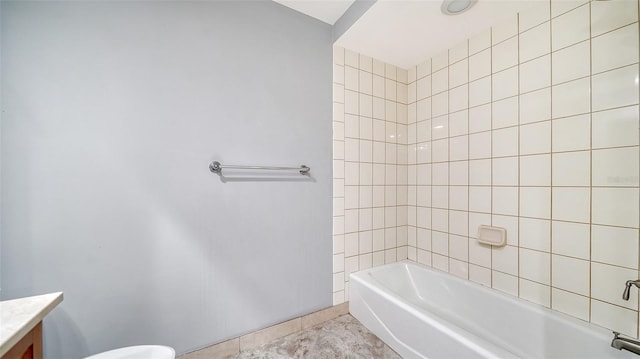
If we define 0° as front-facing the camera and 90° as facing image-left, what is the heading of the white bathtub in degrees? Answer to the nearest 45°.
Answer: approximately 45°

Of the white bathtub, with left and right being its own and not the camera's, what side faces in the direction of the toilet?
front
